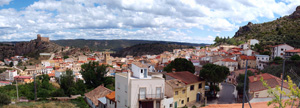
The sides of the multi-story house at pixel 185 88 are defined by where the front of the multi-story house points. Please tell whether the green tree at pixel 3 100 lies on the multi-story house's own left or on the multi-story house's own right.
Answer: on the multi-story house's own right

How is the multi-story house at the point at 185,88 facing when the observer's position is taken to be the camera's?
facing the viewer and to the right of the viewer

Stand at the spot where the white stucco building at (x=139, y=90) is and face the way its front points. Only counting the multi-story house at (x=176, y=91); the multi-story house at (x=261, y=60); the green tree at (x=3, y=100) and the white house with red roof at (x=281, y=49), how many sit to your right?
1

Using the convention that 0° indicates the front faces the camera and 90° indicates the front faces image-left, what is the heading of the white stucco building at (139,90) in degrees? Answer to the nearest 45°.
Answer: approximately 0°

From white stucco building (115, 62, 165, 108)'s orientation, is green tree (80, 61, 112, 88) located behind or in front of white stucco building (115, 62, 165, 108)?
behind

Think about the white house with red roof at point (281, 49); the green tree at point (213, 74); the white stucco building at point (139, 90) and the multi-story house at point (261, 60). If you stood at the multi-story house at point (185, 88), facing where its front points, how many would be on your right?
1

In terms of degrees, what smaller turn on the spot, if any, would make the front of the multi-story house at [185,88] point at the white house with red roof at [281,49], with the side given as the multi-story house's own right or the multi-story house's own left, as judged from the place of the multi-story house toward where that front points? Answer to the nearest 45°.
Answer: approximately 90° to the multi-story house's own left

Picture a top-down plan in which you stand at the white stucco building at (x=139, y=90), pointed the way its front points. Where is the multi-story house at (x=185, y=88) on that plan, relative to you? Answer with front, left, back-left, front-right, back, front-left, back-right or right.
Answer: back-left

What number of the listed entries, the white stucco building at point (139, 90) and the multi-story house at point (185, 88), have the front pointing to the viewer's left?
0

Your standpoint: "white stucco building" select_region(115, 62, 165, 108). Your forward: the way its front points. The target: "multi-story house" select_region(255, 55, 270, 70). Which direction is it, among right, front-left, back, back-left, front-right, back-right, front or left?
back-left

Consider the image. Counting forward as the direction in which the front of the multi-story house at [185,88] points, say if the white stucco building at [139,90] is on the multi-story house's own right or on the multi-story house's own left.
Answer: on the multi-story house's own right
